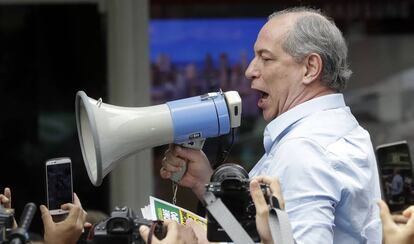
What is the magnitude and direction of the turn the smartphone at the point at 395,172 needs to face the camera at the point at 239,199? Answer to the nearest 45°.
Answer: approximately 45° to its right

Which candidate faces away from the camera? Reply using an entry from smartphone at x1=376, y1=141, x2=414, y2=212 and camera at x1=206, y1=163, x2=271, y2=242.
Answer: the camera

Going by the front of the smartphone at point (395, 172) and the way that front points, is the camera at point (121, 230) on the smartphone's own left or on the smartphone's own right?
on the smartphone's own right

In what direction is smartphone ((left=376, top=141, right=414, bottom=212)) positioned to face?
toward the camera

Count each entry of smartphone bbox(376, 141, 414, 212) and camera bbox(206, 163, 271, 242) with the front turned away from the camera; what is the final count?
1

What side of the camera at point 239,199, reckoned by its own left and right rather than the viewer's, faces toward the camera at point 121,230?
left

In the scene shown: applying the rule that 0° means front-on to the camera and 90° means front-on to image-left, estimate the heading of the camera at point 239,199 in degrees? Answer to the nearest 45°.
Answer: approximately 180°

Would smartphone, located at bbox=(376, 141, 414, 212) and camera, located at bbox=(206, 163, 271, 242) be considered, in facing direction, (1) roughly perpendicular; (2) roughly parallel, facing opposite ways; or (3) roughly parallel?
roughly parallel, facing opposite ways
